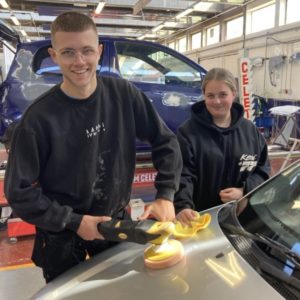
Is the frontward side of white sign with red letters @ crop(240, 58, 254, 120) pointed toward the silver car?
yes

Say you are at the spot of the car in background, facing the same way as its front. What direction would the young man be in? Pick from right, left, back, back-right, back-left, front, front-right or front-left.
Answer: right

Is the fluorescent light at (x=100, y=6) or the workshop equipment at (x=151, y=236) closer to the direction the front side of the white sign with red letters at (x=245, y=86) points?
the workshop equipment

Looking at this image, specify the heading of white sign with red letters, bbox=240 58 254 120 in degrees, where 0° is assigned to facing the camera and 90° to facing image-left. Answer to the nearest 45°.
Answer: approximately 0°

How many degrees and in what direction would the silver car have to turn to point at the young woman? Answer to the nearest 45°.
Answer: approximately 135° to its right

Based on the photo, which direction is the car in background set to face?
to the viewer's right

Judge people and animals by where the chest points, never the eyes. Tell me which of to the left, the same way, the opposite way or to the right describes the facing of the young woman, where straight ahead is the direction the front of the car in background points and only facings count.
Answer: to the right

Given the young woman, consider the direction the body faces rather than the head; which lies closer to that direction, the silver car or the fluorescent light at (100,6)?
the silver car
